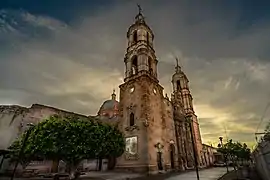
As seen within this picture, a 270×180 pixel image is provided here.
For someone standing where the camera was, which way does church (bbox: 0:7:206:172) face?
facing the viewer and to the right of the viewer

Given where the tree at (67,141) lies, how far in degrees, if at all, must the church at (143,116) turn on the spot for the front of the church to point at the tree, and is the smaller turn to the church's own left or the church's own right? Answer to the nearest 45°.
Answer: approximately 90° to the church's own right
